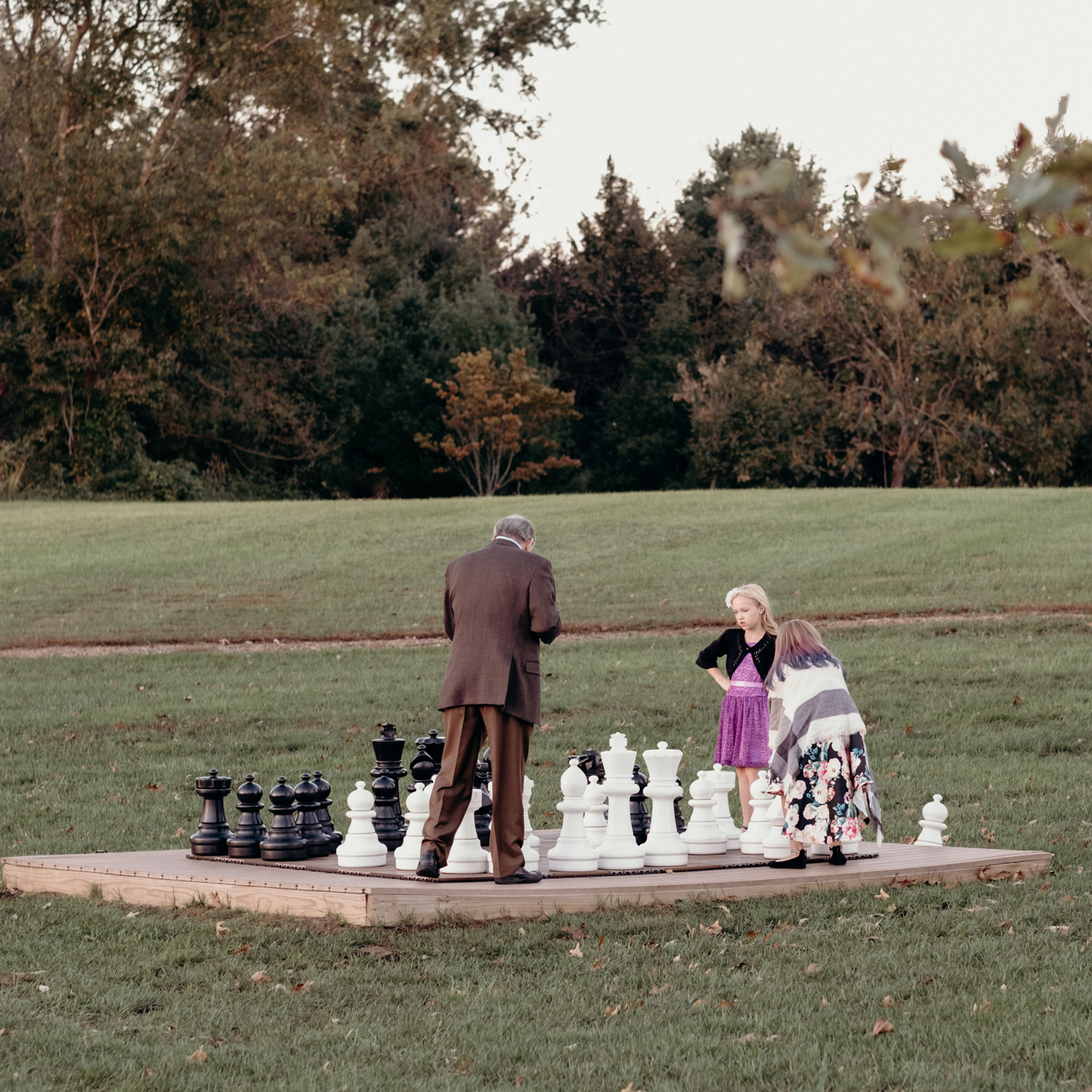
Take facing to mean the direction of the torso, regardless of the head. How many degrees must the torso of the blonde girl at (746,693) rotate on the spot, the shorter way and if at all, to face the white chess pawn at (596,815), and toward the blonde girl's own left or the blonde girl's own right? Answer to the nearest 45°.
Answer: approximately 45° to the blonde girl's own right

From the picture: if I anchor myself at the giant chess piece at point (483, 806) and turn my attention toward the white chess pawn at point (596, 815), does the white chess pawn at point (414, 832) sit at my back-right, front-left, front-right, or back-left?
back-right

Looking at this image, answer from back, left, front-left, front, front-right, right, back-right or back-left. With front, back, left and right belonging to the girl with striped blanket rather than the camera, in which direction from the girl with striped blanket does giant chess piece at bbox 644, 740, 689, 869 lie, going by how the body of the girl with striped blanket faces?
front-left

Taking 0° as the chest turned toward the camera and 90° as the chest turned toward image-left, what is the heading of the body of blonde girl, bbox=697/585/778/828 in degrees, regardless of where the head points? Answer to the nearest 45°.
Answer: approximately 0°

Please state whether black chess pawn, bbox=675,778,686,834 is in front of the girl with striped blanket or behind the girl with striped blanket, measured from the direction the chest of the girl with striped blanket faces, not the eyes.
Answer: in front

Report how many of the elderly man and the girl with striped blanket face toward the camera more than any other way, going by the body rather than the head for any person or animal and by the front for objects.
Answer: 0

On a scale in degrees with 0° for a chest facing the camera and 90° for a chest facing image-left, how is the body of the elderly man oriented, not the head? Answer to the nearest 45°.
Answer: approximately 225°

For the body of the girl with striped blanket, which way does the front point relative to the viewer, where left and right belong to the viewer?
facing away from the viewer and to the left of the viewer

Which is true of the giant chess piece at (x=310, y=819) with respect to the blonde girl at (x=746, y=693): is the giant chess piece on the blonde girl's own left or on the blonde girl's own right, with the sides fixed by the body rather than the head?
on the blonde girl's own right
